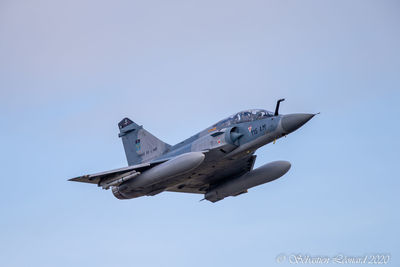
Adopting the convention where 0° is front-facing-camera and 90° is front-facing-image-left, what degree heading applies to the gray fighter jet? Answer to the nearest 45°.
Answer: approximately 315°
